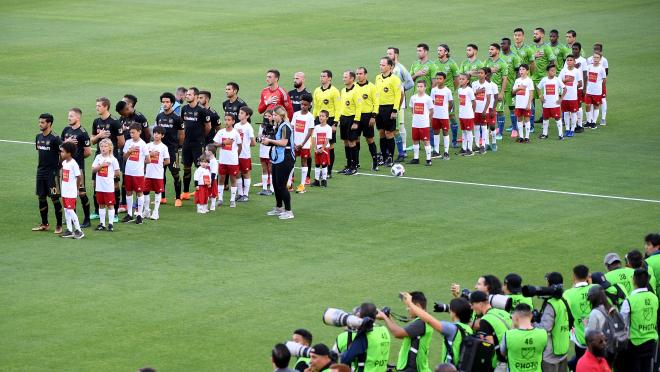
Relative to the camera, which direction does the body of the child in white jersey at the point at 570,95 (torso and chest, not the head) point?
toward the camera

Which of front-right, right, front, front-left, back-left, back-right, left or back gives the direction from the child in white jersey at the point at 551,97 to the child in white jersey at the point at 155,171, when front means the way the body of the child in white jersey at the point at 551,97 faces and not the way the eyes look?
front-right

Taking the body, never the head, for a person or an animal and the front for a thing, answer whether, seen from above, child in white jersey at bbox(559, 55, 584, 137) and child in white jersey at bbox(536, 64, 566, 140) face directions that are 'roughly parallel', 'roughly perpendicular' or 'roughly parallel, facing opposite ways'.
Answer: roughly parallel

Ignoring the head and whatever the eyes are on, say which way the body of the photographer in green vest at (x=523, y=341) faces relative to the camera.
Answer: away from the camera

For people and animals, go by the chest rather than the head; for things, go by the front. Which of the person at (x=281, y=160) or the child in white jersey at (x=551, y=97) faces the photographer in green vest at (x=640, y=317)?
the child in white jersey

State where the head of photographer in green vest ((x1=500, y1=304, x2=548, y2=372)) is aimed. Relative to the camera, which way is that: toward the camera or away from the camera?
away from the camera

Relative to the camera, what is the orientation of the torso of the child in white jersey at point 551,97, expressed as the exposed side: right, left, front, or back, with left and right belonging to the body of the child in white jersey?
front

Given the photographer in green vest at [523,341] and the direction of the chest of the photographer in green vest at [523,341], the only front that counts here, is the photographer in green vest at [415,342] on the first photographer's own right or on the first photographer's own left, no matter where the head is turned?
on the first photographer's own left

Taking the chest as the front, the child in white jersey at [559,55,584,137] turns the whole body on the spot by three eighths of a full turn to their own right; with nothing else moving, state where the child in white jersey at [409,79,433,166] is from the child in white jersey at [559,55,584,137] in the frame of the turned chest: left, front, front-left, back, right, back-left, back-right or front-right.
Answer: left

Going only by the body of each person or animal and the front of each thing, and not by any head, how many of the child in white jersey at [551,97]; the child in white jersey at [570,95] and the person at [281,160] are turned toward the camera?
2

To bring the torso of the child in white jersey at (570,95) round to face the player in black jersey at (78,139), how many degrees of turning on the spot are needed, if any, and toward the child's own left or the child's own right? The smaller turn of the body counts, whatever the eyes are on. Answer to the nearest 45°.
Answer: approximately 45° to the child's own right
